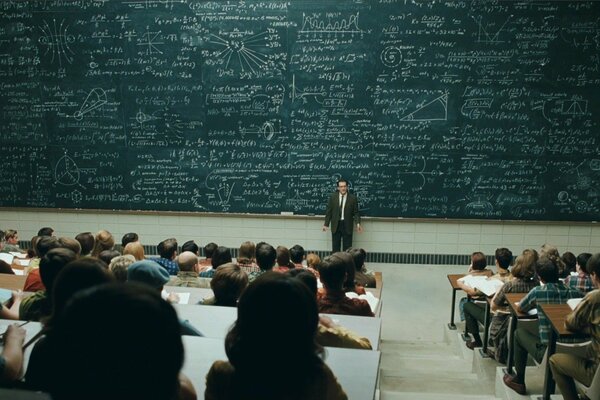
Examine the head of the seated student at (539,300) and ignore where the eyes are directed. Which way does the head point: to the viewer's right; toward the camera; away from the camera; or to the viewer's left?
away from the camera

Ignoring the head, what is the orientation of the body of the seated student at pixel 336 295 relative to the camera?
away from the camera

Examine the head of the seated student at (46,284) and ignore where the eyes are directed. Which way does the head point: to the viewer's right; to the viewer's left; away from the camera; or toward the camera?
away from the camera

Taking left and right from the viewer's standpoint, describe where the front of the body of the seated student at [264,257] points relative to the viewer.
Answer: facing away from the viewer

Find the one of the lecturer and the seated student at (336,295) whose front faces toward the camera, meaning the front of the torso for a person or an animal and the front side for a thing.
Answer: the lecturer

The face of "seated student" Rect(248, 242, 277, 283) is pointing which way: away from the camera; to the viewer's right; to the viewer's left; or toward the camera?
away from the camera

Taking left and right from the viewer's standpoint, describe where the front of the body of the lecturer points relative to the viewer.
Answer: facing the viewer

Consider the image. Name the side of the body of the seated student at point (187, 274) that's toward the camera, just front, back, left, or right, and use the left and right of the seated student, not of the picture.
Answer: back

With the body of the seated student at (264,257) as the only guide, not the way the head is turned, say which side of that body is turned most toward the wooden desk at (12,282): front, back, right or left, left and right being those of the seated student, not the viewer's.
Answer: left

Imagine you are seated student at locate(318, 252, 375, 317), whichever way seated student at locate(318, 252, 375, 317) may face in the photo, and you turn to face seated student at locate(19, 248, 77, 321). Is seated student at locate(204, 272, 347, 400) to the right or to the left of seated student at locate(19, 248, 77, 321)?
left

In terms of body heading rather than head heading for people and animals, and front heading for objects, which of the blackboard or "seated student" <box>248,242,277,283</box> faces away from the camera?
the seated student

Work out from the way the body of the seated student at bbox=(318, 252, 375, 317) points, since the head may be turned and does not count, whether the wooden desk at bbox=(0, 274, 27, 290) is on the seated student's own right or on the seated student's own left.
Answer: on the seated student's own left

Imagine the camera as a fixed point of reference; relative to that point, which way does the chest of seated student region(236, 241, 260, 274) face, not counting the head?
away from the camera

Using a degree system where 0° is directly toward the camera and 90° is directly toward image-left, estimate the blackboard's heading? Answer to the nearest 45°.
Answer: approximately 0°

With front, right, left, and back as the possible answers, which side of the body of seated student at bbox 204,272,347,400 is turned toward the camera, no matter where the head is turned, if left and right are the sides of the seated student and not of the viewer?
back

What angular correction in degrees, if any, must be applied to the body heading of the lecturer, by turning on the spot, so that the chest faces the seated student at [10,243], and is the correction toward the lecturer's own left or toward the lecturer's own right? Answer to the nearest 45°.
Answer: approximately 45° to the lecturer's own right
